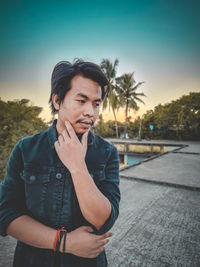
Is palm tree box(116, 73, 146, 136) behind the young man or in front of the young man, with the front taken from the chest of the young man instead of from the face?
behind

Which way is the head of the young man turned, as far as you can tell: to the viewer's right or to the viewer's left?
to the viewer's right

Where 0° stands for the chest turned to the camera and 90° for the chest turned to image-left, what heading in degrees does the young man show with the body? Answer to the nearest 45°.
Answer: approximately 0°

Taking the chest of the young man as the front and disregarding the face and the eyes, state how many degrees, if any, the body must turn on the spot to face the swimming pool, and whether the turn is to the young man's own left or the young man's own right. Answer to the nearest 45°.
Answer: approximately 135° to the young man's own left
